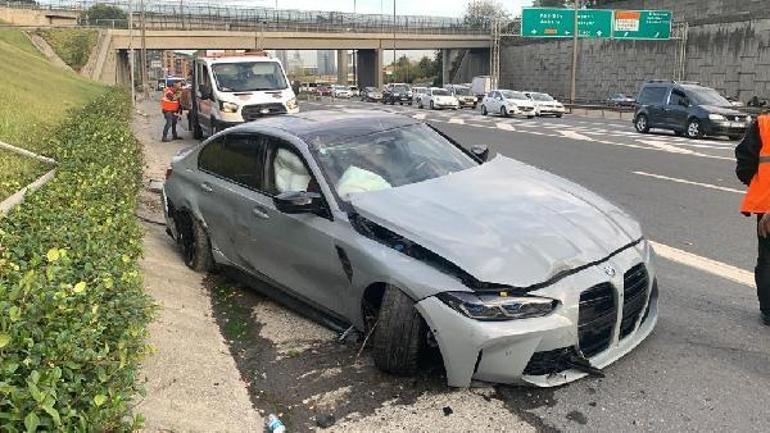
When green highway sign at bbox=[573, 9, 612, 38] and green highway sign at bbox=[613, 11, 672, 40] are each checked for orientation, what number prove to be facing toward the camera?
2

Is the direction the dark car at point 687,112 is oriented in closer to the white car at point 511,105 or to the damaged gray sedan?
the damaged gray sedan

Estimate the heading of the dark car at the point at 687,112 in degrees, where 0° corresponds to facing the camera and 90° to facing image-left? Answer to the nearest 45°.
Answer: approximately 315°

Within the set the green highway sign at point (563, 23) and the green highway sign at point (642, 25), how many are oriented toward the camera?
2

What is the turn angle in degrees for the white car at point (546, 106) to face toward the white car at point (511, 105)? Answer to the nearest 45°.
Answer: approximately 90° to its right

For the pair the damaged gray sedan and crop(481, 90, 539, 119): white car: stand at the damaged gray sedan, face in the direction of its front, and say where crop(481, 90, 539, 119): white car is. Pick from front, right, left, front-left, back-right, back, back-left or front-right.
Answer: back-left

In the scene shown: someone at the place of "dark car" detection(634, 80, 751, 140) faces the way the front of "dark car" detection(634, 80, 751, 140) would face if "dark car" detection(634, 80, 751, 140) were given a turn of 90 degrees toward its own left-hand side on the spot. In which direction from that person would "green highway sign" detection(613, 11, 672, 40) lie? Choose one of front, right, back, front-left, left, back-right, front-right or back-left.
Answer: front-left

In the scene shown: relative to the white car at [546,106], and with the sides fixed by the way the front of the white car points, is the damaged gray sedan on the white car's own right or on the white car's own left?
on the white car's own right

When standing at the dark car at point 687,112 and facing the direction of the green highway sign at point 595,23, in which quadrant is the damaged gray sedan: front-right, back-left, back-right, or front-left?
back-left
